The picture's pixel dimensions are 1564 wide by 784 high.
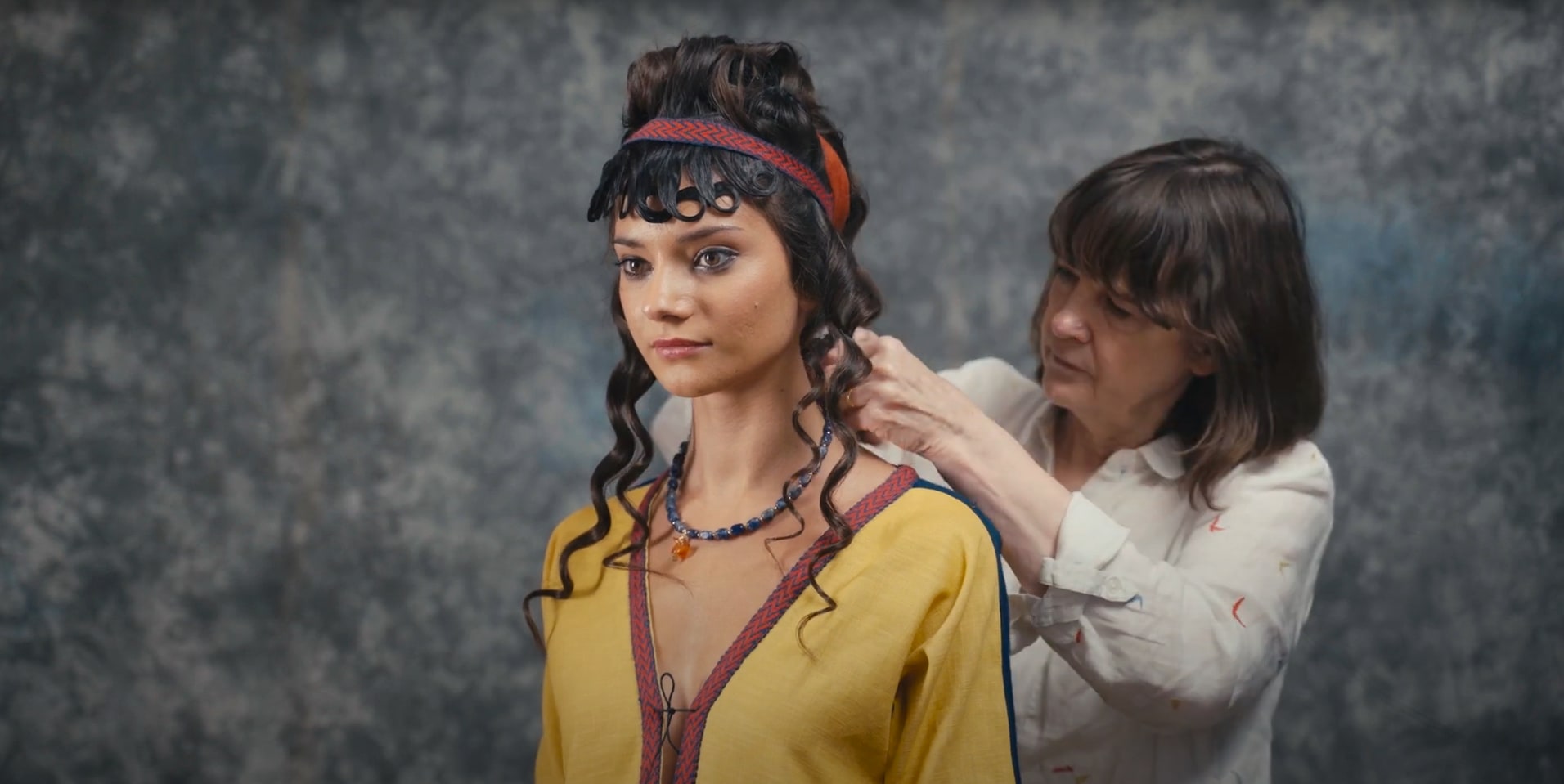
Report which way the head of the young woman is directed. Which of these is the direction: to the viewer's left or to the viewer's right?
to the viewer's left

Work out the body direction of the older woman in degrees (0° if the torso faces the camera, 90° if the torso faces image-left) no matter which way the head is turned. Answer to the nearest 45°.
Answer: approximately 45°

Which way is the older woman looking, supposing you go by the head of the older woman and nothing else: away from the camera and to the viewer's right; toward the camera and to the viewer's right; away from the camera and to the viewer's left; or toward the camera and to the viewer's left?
toward the camera and to the viewer's left

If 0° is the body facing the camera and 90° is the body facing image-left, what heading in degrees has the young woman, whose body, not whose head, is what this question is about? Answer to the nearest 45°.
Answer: approximately 45°

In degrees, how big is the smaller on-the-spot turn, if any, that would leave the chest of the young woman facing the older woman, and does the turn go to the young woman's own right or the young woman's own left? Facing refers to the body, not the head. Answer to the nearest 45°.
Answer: approximately 180°

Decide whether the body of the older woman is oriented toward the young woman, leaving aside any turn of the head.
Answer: yes

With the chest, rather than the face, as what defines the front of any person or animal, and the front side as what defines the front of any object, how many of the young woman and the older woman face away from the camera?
0
